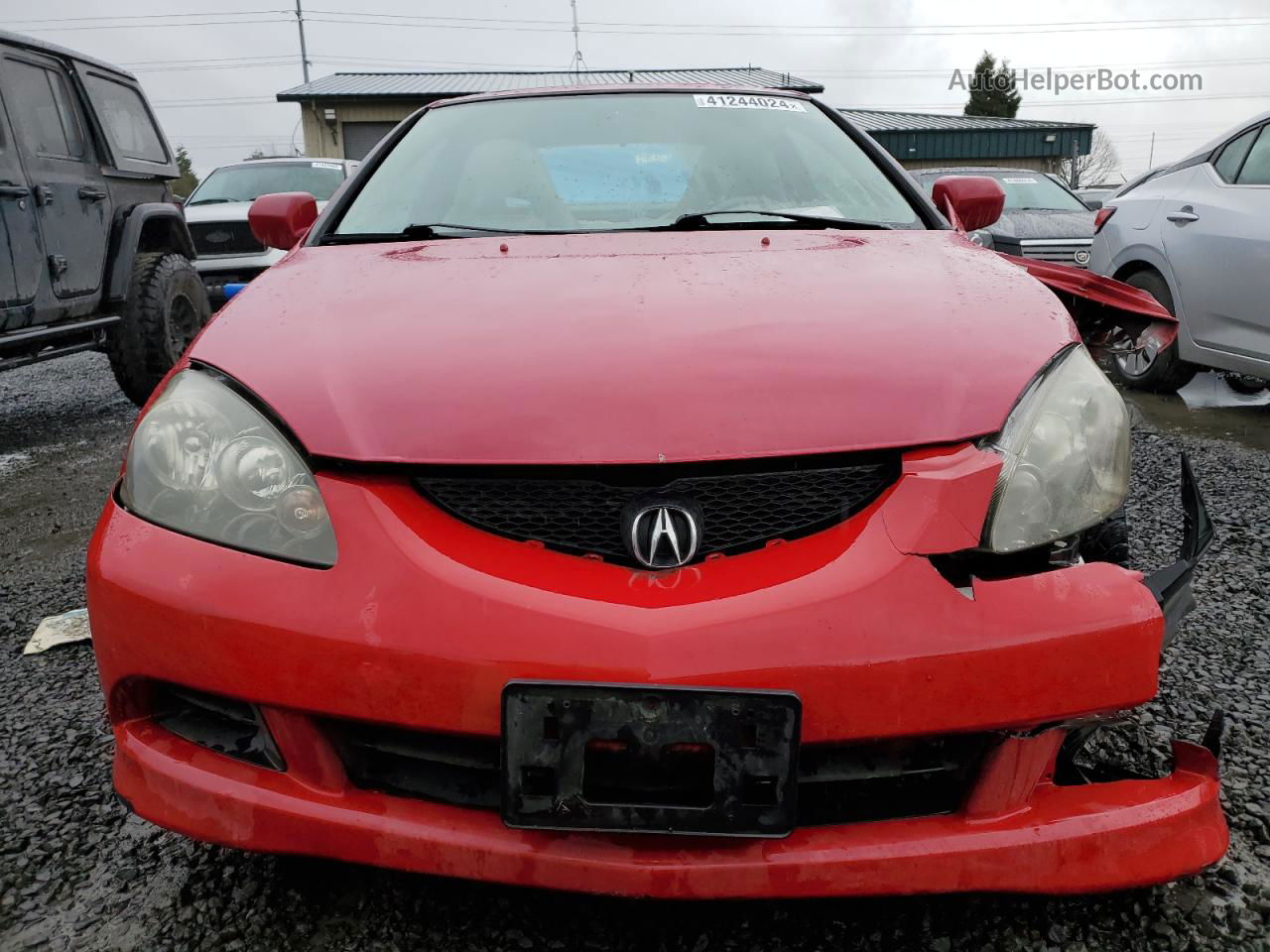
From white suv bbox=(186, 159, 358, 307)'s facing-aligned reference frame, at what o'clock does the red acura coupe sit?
The red acura coupe is roughly at 12 o'clock from the white suv.

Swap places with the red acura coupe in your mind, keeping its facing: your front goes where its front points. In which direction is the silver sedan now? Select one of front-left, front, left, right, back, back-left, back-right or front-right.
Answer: back-left

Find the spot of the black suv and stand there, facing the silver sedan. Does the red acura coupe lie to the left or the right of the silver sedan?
right

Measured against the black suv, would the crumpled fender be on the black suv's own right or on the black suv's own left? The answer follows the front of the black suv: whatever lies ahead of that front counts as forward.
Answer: on the black suv's own left

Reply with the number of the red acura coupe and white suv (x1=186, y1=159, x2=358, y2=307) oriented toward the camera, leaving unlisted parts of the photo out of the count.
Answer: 2

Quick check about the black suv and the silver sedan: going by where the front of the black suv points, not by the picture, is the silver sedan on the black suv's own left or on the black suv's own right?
on the black suv's own left
